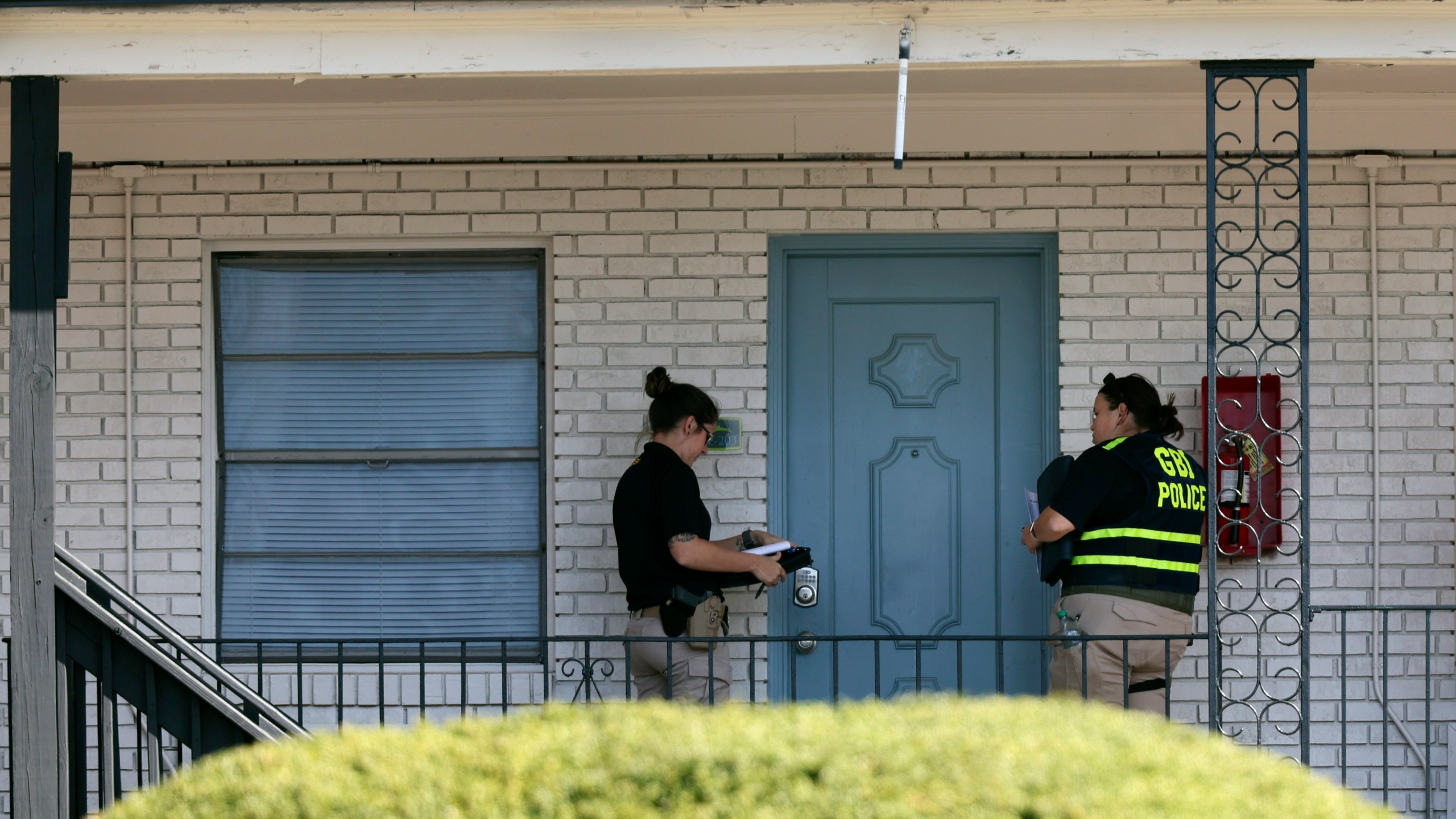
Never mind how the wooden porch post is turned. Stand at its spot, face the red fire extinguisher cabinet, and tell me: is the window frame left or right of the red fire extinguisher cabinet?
left

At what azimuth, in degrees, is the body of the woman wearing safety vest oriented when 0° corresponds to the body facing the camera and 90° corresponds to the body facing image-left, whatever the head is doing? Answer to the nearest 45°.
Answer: approximately 135°

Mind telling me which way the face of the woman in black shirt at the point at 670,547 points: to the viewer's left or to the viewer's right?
to the viewer's right

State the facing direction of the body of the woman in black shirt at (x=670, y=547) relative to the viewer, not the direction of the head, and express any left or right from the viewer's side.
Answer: facing to the right of the viewer

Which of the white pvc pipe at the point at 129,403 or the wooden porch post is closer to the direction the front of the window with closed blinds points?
the wooden porch post

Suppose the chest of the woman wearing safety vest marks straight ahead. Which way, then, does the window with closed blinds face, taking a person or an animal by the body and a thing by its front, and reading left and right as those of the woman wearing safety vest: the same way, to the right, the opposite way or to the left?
the opposite way

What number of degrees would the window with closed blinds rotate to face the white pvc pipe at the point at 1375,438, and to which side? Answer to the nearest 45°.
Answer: approximately 90° to its left

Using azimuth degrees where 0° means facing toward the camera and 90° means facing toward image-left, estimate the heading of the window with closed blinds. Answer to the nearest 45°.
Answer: approximately 0°

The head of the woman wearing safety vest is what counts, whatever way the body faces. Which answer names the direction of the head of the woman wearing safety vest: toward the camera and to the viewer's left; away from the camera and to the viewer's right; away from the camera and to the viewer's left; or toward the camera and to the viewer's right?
away from the camera and to the viewer's left

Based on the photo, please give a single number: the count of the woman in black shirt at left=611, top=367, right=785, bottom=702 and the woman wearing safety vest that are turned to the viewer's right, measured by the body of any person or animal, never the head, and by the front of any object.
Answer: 1
